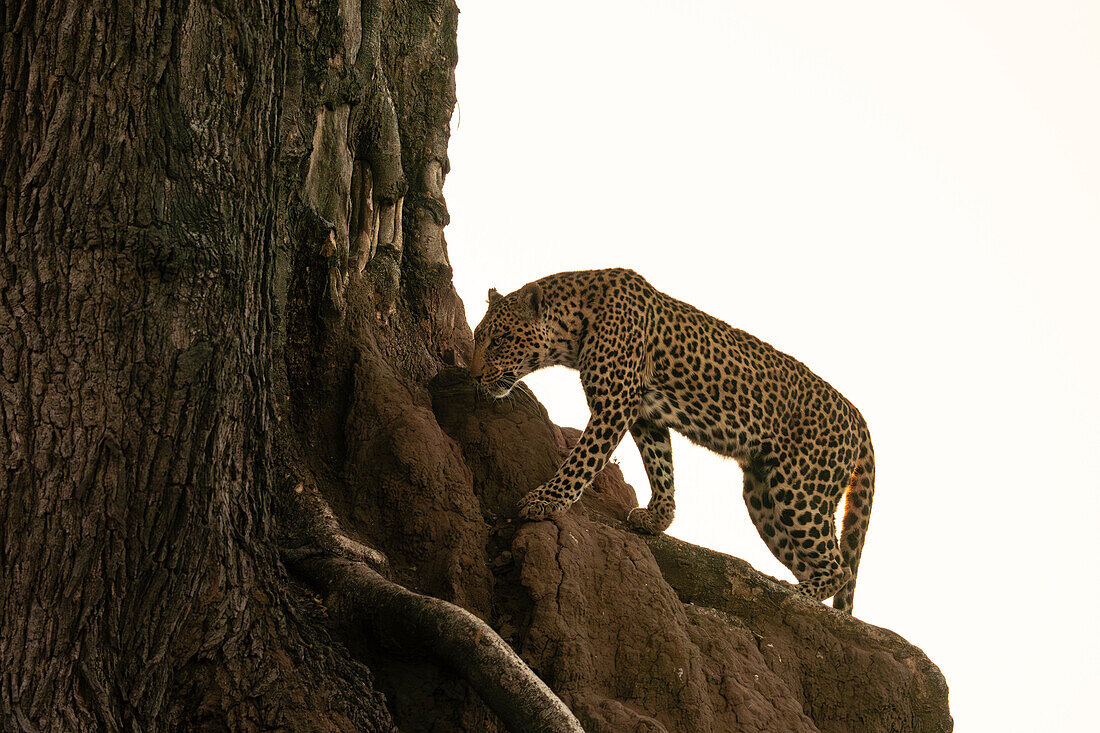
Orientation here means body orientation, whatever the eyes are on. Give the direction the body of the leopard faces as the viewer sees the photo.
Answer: to the viewer's left

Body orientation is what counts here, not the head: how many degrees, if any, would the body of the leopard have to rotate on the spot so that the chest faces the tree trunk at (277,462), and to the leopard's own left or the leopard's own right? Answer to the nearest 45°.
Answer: approximately 45° to the leopard's own left
